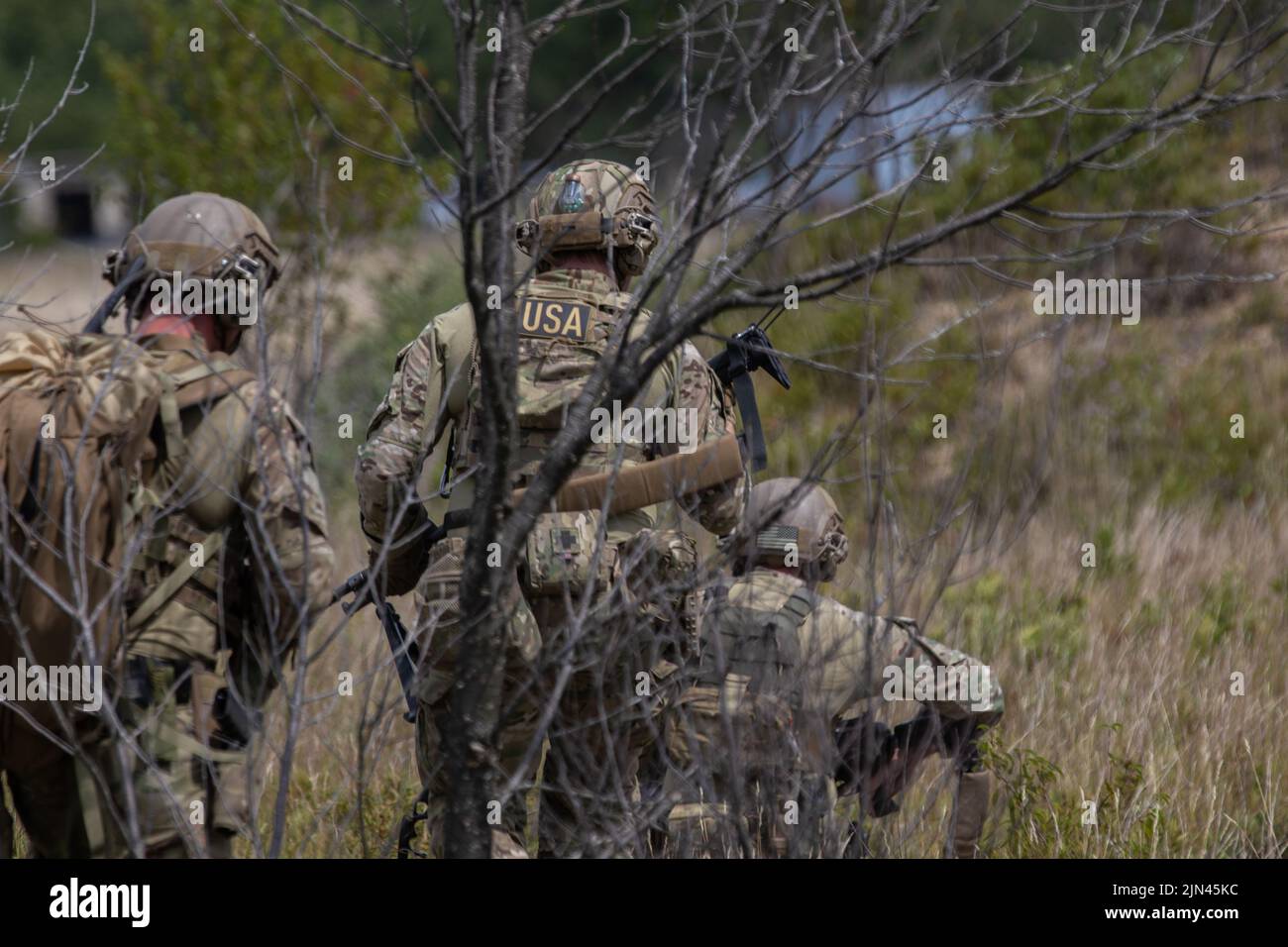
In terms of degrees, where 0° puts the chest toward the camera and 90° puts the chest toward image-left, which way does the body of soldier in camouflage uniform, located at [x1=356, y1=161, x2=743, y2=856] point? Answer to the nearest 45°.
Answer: approximately 180°

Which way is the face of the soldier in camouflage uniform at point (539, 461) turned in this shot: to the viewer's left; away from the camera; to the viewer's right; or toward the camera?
away from the camera

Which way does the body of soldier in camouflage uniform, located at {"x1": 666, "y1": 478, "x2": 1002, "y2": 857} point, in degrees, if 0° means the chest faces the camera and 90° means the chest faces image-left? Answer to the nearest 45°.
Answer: approximately 225°

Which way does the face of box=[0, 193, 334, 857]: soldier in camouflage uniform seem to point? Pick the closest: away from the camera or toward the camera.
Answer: away from the camera

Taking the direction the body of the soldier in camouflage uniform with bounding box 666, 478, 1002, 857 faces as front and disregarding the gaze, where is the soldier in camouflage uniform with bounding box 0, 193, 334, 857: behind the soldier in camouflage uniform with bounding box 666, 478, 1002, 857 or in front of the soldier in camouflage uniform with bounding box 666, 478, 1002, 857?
behind

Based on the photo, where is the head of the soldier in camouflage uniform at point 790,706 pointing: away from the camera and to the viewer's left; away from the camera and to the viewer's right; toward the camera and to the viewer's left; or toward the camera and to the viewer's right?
away from the camera and to the viewer's right

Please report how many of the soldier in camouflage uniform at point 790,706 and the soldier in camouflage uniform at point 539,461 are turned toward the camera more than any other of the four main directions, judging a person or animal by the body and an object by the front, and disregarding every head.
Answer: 0

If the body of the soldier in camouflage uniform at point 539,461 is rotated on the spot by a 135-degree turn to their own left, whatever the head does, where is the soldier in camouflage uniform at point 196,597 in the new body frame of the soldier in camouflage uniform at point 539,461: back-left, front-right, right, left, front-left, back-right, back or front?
front
